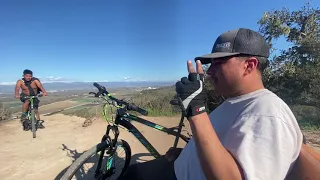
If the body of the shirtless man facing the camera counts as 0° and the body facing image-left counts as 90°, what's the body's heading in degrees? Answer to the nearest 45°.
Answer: approximately 0°

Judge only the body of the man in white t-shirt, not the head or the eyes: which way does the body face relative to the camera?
to the viewer's left

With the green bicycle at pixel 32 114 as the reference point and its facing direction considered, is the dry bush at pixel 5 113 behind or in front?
behind

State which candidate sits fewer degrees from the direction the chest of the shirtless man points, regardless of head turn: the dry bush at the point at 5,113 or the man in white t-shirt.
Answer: the man in white t-shirt

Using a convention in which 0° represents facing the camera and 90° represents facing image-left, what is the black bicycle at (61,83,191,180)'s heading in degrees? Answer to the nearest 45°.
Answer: approximately 45°

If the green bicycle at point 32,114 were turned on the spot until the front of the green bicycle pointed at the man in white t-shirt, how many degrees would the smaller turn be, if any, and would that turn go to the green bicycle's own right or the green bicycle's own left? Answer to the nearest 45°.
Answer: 0° — it already faces them

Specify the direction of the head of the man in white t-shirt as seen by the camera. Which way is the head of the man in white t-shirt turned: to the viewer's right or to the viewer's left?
to the viewer's left
